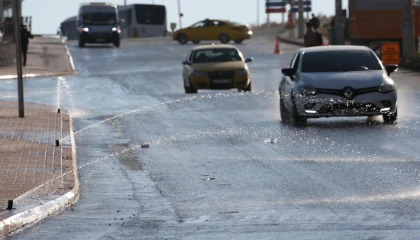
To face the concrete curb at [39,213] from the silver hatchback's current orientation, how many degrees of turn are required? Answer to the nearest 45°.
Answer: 0° — it already faces it

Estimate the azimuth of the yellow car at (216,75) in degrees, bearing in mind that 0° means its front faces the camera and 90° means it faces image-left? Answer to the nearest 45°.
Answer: approximately 0°

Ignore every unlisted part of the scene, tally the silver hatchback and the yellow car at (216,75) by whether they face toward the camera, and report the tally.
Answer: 2

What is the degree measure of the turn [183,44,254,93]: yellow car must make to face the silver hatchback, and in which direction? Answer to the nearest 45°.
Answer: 0° — it already faces it

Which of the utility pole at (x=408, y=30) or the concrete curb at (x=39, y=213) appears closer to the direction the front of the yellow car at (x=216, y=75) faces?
the concrete curb

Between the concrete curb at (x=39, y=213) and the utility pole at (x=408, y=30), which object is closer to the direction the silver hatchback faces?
the concrete curb

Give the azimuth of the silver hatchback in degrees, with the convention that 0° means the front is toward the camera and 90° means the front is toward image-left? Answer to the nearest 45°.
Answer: approximately 0°

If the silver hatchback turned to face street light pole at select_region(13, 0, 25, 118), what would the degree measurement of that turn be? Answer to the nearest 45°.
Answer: approximately 90° to its right

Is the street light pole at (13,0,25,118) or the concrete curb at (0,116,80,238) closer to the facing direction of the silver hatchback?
the concrete curb

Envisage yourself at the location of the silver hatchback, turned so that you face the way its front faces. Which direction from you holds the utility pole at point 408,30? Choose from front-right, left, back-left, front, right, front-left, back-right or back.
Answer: back
